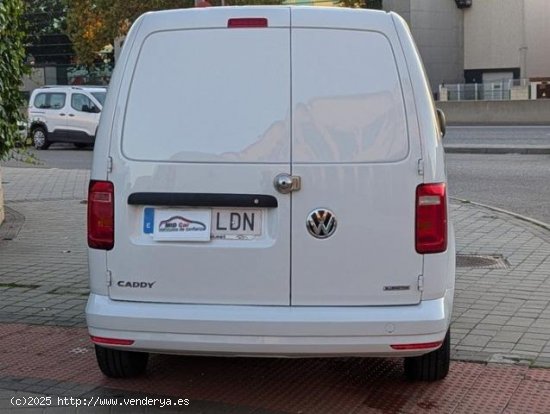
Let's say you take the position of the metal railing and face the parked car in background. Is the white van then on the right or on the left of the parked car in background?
left

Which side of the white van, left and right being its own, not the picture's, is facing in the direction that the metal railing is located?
front

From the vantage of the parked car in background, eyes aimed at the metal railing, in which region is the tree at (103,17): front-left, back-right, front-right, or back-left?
front-left

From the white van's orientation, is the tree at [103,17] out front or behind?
out front

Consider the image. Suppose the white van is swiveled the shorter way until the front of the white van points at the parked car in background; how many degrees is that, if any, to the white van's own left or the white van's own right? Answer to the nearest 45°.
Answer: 0° — it already faces it

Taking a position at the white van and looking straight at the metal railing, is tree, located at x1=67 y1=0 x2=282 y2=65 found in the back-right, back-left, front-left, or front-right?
front-left

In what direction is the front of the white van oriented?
away from the camera
